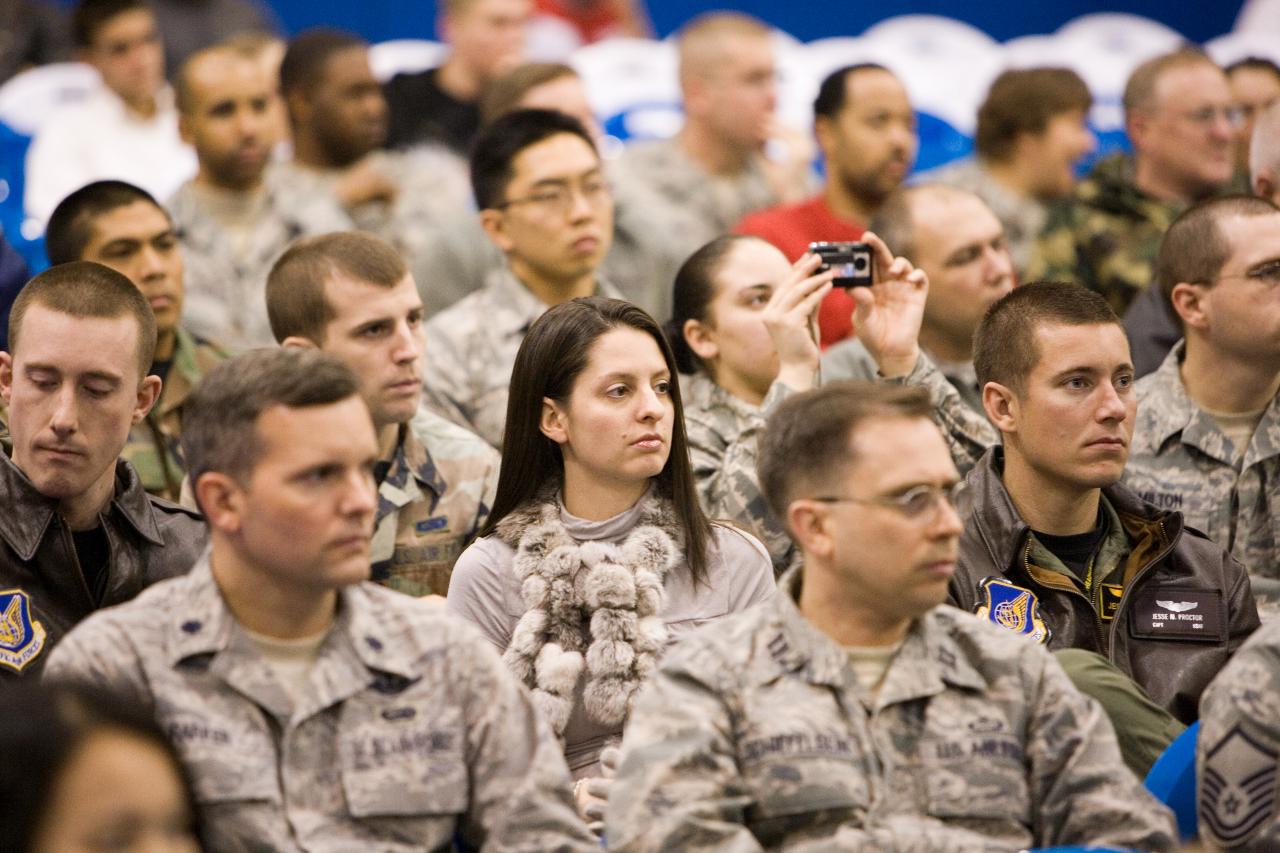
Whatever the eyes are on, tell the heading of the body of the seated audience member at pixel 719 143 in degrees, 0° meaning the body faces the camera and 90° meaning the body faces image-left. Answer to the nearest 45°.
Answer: approximately 315°

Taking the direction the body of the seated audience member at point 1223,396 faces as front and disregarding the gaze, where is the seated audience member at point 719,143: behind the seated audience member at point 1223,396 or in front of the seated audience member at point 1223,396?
behind

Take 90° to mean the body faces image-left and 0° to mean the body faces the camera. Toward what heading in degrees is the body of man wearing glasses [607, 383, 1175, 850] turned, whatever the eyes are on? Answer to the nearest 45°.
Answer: approximately 0°

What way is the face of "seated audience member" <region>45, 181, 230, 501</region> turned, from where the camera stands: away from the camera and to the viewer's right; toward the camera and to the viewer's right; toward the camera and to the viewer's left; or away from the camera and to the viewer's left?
toward the camera and to the viewer's right

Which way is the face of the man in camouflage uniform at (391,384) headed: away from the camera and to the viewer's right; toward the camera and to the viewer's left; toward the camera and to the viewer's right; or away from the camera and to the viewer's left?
toward the camera and to the viewer's right

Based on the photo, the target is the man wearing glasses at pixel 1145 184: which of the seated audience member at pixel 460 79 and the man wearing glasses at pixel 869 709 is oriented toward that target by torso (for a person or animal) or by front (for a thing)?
the seated audience member

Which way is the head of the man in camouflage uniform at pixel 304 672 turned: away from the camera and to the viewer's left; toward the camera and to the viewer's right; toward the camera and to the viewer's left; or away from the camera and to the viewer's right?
toward the camera and to the viewer's right

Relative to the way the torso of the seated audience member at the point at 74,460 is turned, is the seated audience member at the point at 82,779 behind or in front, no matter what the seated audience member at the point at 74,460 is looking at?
in front
